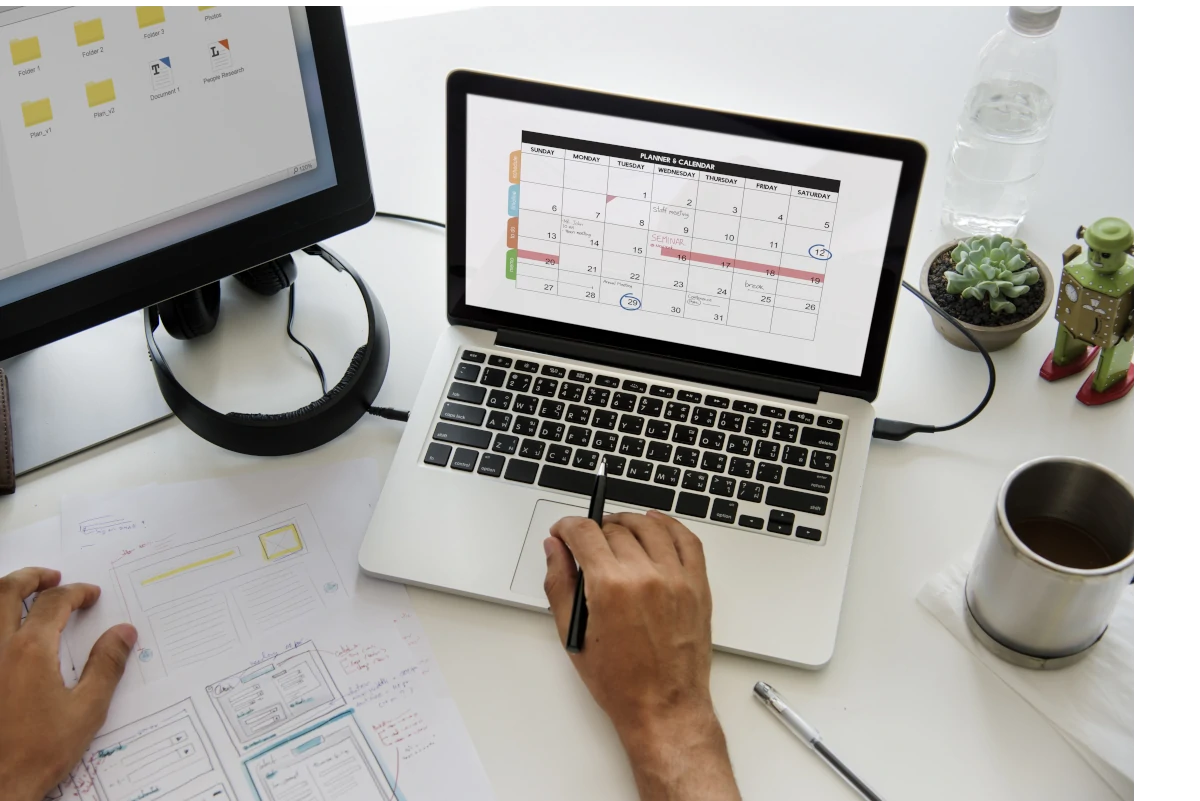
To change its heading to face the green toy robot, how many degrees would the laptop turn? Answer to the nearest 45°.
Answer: approximately 90° to its left

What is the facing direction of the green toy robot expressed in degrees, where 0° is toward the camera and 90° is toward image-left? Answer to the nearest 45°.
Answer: approximately 45°

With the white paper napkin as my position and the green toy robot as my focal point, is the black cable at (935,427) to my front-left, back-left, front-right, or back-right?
front-left

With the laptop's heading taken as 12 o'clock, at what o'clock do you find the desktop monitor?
The desktop monitor is roughly at 3 o'clock from the laptop.

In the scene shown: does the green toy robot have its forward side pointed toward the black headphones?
yes

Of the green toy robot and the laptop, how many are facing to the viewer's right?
0

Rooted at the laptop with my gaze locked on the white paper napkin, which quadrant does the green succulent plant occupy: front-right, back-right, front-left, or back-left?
front-left

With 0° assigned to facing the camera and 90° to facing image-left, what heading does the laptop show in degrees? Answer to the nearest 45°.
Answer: approximately 0°

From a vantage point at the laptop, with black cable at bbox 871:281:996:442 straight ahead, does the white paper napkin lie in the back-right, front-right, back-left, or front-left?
front-right

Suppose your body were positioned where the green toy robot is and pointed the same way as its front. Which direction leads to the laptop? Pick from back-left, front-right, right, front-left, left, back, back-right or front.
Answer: front
